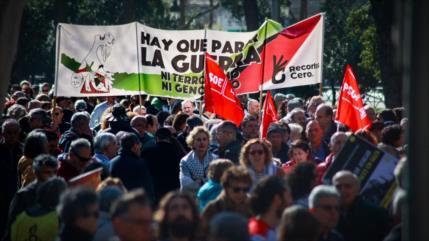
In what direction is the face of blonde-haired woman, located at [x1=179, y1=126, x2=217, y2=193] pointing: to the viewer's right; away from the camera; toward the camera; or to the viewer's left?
toward the camera

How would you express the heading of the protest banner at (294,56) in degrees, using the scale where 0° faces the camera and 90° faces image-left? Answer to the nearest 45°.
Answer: approximately 0°

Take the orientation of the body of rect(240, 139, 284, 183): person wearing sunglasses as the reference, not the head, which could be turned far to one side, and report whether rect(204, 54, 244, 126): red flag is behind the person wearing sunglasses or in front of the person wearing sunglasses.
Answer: behind

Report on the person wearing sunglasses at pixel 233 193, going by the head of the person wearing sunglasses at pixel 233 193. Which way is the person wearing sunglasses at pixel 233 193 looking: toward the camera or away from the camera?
toward the camera

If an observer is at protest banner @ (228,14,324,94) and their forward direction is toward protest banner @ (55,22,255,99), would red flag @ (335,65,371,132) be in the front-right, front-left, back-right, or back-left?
back-left

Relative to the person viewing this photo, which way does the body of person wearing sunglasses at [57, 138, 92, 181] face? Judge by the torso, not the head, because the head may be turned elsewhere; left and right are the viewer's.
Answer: facing the viewer and to the right of the viewer

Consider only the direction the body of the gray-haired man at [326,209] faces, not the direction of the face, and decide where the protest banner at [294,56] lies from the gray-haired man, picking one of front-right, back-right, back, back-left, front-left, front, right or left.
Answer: back-left

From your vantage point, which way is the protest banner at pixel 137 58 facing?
toward the camera

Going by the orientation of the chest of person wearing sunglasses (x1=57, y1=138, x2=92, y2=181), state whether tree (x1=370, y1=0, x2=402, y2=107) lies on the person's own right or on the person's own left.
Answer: on the person's own left

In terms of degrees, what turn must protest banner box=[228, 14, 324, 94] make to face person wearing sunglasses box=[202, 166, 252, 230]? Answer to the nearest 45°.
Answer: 0° — it already faces them
